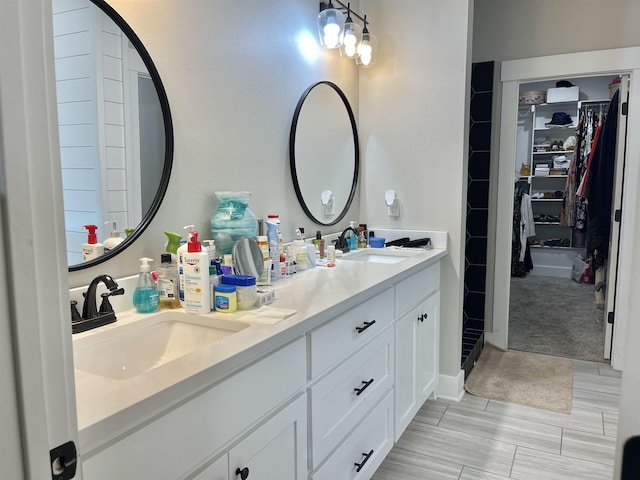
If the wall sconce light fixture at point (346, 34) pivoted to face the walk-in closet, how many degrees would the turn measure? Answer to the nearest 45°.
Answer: approximately 90° to its left

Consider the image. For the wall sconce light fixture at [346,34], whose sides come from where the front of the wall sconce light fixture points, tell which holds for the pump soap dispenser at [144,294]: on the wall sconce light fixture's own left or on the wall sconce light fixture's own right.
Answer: on the wall sconce light fixture's own right

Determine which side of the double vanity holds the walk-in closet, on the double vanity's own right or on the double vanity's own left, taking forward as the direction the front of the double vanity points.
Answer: on the double vanity's own left

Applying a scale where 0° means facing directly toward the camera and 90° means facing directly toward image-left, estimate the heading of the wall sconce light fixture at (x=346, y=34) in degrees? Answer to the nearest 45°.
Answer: approximately 315°

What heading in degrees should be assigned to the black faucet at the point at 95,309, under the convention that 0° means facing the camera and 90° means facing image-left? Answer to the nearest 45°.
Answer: approximately 315°

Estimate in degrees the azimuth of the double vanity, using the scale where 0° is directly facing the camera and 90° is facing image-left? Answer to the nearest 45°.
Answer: approximately 315°

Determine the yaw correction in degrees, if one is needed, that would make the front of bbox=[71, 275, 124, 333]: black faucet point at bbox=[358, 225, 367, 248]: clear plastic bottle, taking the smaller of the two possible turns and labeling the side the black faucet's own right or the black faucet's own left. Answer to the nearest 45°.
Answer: approximately 90° to the black faucet's own left

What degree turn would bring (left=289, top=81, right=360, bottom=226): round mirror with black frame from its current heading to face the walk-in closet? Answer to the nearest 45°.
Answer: approximately 90° to its left
